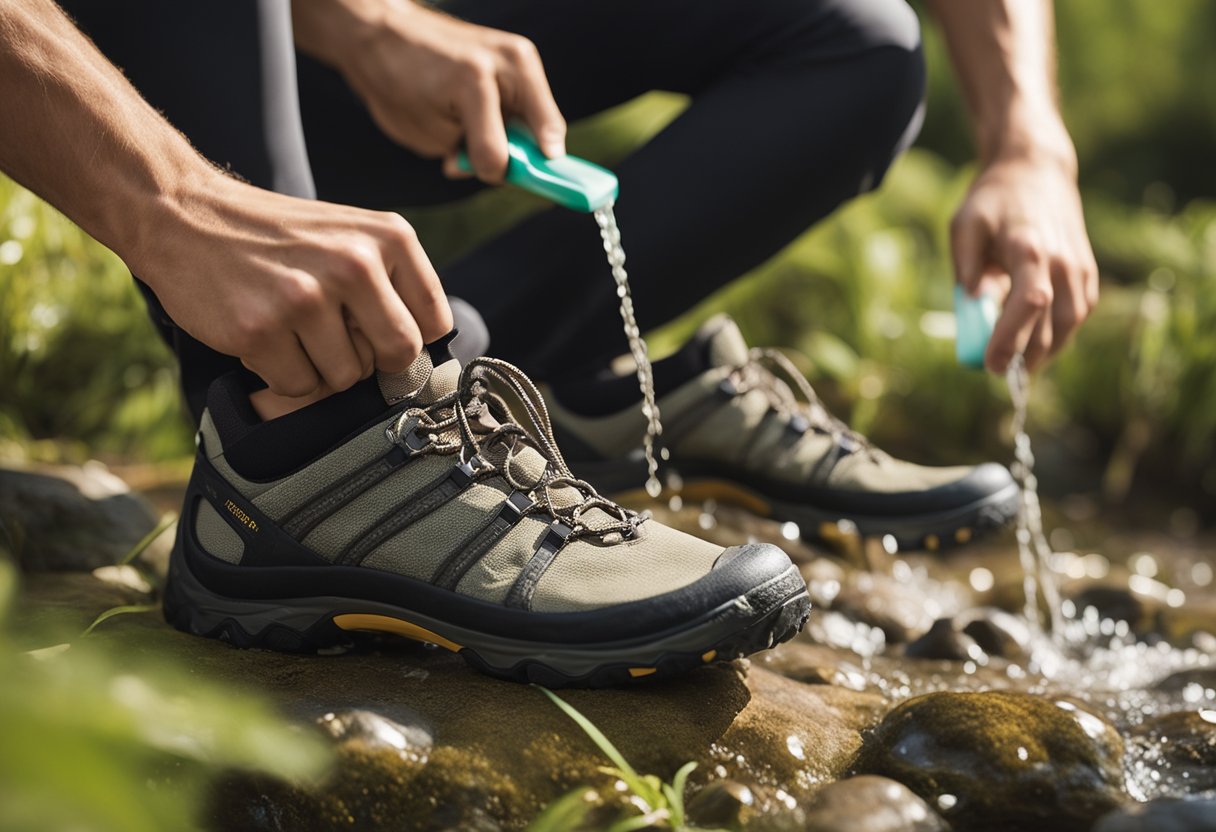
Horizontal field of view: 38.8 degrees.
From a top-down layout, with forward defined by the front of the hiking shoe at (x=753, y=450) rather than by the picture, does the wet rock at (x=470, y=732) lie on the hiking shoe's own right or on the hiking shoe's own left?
on the hiking shoe's own right

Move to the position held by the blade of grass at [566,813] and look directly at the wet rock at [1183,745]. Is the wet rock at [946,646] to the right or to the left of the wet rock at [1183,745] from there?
left

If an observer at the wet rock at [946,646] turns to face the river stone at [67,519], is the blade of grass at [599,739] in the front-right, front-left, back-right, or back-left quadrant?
front-left

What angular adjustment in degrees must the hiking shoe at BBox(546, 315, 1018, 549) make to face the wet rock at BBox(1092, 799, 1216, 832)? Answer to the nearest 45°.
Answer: approximately 90° to its right

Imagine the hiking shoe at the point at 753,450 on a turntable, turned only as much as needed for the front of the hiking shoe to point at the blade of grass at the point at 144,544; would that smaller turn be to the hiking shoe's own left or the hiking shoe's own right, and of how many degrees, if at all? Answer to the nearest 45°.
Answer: approximately 180°

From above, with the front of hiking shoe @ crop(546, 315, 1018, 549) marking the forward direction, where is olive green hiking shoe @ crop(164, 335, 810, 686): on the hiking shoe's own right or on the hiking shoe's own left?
on the hiking shoe's own right

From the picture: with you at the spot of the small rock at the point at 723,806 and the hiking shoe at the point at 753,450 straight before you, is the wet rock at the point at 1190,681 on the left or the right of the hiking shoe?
right

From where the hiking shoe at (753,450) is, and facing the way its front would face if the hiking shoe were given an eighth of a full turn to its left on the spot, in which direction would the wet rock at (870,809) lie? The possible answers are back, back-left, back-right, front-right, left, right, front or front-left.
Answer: back-right

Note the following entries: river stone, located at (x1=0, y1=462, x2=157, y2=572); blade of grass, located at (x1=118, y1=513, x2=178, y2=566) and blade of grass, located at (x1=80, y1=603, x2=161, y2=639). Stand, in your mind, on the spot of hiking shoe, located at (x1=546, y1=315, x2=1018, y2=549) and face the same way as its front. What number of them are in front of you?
0

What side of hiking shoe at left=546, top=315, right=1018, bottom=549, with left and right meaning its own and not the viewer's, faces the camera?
right

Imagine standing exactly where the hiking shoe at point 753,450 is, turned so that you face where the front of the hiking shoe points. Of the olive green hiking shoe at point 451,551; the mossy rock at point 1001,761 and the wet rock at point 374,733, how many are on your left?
0

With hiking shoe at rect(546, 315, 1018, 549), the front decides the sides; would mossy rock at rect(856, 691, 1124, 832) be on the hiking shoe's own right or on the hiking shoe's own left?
on the hiking shoe's own right
